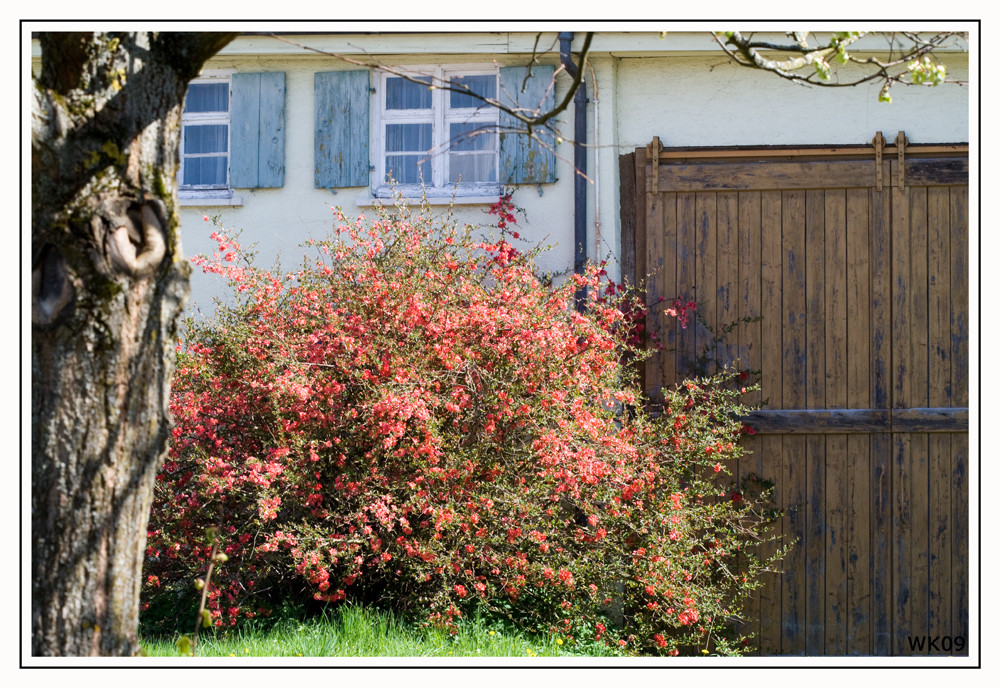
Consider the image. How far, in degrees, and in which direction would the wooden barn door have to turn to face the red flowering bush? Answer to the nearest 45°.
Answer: approximately 45° to its right

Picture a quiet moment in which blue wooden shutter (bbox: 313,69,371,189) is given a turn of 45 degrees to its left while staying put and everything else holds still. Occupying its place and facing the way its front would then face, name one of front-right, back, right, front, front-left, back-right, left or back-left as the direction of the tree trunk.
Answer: front-right

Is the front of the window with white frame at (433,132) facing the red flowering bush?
yes

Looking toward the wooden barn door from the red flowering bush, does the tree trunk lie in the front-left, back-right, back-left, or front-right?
back-right

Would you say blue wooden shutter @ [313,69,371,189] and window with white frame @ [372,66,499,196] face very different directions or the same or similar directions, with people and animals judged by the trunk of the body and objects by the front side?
same or similar directions

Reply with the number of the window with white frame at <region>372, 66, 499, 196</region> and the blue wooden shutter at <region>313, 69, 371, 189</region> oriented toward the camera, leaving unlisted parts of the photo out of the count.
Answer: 2

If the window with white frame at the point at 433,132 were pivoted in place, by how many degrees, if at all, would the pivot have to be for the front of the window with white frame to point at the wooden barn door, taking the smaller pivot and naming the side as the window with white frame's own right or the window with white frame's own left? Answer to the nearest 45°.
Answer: approximately 90° to the window with white frame's own left

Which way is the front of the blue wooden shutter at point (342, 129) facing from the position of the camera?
facing the viewer

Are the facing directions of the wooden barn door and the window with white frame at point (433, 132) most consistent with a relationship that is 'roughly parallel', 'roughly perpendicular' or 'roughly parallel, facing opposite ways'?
roughly parallel

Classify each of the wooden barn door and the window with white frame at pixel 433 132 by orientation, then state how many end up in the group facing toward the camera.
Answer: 2

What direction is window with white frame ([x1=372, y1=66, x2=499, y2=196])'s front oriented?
toward the camera
